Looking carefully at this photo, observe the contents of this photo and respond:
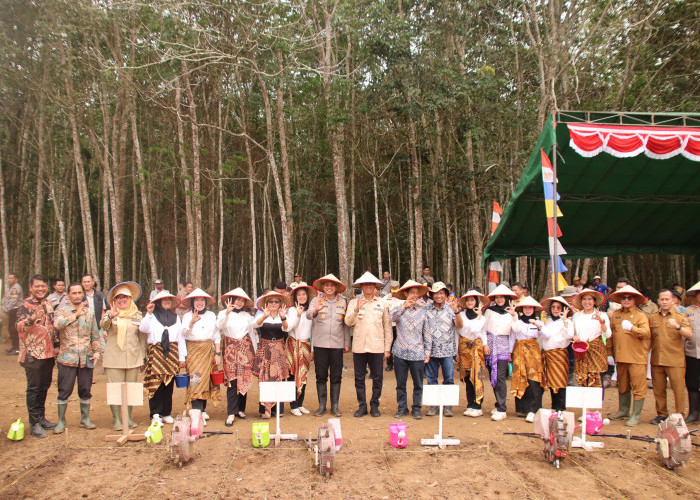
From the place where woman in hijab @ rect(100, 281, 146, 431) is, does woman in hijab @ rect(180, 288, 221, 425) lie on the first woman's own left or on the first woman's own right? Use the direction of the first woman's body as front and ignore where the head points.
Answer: on the first woman's own left

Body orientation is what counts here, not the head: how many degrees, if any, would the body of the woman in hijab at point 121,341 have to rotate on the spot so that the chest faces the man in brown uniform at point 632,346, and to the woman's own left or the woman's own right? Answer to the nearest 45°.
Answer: approximately 90° to the woman's own left

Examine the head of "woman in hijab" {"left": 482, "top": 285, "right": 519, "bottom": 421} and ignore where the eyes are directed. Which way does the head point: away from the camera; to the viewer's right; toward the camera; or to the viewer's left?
toward the camera

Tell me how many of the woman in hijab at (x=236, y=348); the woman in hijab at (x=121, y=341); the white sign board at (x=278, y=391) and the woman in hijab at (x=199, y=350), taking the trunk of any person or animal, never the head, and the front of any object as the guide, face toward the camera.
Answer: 4

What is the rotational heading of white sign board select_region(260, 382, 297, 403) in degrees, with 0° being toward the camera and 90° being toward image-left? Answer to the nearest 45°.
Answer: approximately 0°

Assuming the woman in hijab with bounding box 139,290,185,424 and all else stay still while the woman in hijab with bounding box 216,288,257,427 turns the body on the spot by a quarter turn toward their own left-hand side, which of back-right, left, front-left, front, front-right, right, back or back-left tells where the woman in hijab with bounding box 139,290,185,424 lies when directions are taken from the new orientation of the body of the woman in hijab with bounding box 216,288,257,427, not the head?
back

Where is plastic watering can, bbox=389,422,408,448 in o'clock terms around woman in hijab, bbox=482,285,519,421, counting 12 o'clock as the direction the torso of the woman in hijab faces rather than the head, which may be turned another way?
The plastic watering can is roughly at 1 o'clock from the woman in hijab.

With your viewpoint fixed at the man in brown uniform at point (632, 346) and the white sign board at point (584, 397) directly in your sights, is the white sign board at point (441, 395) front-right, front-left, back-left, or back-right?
front-right

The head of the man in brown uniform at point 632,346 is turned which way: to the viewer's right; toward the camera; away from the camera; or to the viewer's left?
toward the camera

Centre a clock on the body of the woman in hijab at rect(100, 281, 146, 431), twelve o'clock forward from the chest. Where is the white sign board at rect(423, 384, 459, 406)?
The white sign board is roughly at 10 o'clock from the woman in hijab.

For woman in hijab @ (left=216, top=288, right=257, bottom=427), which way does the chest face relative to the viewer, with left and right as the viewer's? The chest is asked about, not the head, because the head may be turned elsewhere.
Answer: facing the viewer

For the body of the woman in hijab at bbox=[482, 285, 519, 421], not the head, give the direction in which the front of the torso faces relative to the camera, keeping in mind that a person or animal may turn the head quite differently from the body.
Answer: toward the camera

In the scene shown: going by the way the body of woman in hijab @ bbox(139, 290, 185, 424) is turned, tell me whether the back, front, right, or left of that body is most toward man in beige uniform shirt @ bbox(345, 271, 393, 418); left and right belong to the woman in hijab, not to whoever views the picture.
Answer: left

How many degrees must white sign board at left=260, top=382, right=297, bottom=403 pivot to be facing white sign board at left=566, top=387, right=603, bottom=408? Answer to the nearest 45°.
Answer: approximately 90° to its left

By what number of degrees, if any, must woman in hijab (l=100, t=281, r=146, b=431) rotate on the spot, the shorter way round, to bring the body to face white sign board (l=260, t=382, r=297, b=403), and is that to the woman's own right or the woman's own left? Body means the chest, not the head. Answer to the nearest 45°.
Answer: approximately 45° to the woman's own left

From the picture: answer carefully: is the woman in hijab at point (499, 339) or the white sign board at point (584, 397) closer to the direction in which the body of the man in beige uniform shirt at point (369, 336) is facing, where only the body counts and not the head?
the white sign board

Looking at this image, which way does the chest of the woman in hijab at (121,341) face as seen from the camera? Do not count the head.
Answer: toward the camera

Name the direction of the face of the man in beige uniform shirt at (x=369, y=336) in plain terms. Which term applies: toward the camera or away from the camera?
toward the camera

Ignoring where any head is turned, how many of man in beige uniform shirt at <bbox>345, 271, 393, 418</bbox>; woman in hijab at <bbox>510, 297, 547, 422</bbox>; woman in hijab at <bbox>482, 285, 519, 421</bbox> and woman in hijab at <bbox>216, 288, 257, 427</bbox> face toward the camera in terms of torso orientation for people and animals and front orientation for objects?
4

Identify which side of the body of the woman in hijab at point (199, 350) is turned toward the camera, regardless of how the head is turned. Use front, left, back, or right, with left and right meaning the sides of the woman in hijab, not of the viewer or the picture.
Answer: front
